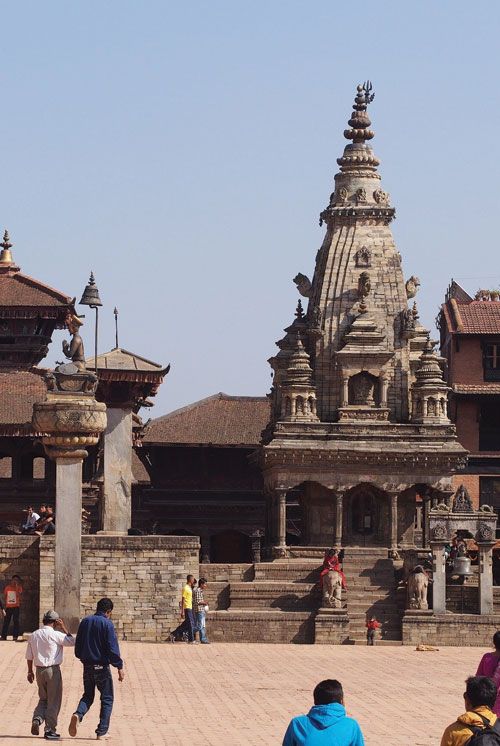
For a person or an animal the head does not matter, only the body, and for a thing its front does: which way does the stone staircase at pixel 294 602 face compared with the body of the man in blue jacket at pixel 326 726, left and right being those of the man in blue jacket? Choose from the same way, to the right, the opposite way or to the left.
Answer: the opposite way

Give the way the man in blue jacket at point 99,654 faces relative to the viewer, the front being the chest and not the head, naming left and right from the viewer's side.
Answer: facing away from the viewer and to the right of the viewer

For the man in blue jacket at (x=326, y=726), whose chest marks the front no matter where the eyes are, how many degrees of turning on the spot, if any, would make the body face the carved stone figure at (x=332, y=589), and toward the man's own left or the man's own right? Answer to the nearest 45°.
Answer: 0° — they already face it

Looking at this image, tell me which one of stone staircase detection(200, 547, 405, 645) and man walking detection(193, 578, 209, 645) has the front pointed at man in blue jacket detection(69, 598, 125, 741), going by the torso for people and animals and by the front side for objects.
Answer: the stone staircase

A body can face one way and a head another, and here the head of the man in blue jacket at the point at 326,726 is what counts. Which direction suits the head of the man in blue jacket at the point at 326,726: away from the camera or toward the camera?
away from the camera

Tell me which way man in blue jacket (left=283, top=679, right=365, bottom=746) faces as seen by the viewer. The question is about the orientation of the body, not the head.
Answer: away from the camera

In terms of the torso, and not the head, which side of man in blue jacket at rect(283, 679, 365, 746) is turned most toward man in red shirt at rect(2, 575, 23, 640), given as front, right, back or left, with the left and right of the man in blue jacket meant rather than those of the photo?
front

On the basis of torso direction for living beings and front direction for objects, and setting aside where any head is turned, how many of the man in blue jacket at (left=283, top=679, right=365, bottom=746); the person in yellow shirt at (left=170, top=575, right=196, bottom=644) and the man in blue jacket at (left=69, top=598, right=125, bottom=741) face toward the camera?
0

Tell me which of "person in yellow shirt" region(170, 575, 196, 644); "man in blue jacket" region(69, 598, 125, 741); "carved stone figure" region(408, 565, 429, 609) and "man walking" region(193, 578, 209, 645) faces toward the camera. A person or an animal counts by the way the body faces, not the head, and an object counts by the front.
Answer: the carved stone figure

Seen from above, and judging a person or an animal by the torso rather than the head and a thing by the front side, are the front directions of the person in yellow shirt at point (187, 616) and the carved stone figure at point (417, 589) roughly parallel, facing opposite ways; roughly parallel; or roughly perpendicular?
roughly perpendicular

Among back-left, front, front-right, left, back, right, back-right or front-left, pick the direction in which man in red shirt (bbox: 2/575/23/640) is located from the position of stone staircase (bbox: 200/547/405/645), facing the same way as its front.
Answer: front-right

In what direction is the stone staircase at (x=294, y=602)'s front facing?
toward the camera
